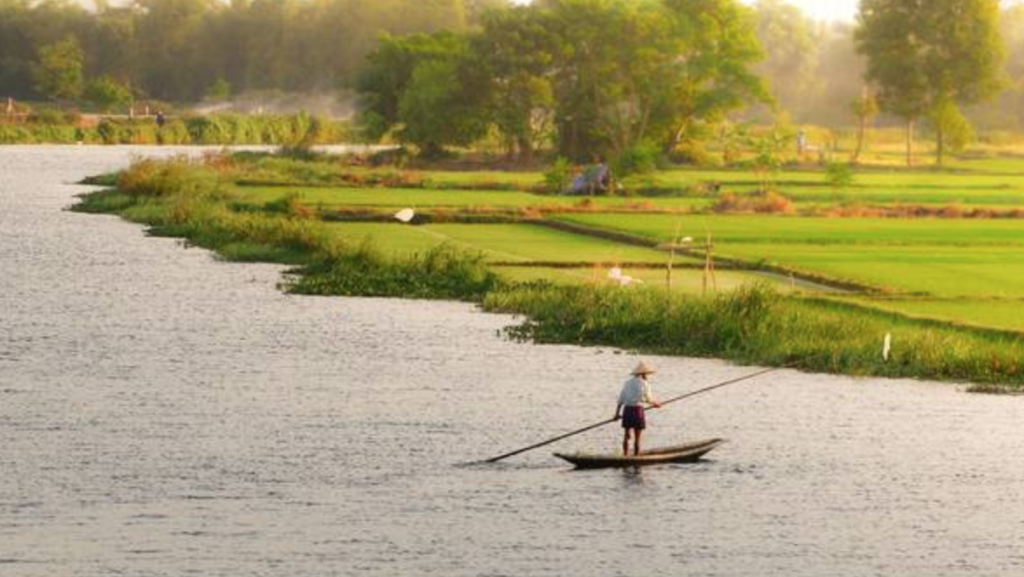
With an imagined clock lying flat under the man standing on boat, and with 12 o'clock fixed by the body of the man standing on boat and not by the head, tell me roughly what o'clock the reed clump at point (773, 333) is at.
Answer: The reed clump is roughly at 11 o'clock from the man standing on boat.

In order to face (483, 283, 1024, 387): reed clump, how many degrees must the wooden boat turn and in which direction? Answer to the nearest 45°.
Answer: approximately 90° to its left

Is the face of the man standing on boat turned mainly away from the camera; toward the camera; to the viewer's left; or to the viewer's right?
to the viewer's right

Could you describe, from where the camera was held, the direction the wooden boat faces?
facing to the right of the viewer

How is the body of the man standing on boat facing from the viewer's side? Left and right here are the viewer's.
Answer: facing away from the viewer and to the right of the viewer
